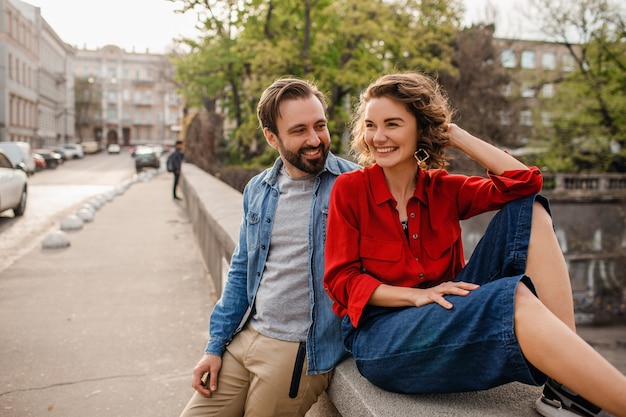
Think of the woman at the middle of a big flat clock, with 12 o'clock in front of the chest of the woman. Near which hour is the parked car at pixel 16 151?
The parked car is roughly at 6 o'clock from the woman.

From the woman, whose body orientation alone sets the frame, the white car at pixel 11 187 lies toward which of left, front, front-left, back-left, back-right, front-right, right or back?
back

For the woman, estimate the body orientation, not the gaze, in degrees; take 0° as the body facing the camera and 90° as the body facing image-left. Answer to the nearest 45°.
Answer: approximately 315°

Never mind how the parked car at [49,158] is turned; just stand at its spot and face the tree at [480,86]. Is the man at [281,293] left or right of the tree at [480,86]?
right

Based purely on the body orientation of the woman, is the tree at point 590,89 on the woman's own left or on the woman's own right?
on the woman's own left

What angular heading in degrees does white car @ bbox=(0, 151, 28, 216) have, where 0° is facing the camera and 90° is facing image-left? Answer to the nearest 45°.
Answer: approximately 225°

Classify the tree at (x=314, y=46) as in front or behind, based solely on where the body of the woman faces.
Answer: behind
